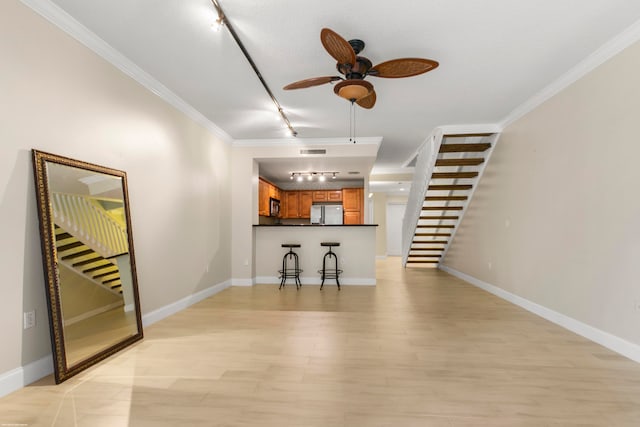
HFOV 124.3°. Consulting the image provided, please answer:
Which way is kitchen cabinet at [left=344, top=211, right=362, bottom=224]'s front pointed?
toward the camera

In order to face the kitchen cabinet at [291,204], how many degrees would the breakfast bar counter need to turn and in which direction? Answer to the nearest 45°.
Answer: approximately 180°

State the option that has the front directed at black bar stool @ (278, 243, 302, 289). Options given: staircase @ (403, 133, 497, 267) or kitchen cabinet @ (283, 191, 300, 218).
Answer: the kitchen cabinet

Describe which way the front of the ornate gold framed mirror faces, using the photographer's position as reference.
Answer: facing the viewer and to the right of the viewer

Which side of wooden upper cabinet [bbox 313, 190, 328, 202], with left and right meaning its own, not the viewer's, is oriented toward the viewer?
front

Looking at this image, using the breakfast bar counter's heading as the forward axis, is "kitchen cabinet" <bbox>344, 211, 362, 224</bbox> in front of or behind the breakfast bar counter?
behind

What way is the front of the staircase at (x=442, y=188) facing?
away from the camera

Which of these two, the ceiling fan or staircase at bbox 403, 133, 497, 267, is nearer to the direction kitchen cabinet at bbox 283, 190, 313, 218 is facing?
the ceiling fan

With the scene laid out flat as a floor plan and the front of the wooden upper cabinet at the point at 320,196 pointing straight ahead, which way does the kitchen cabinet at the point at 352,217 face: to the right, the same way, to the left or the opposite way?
the same way

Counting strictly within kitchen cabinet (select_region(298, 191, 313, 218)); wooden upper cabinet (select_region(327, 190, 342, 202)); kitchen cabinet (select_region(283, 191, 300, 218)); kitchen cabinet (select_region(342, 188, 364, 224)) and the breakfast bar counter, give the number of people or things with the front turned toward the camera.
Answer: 5

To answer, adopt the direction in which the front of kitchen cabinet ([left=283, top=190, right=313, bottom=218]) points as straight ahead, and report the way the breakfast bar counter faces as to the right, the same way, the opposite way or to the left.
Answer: the same way

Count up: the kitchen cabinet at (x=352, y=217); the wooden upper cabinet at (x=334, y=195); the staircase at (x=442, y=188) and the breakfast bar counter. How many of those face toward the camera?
3

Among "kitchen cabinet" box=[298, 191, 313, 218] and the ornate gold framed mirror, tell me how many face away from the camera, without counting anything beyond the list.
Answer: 0

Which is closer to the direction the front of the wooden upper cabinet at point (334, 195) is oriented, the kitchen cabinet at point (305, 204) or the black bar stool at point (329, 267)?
the black bar stool

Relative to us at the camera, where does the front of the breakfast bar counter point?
facing the viewer

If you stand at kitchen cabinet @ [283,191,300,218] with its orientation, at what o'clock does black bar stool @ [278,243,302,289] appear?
The black bar stool is roughly at 12 o'clock from the kitchen cabinet.
